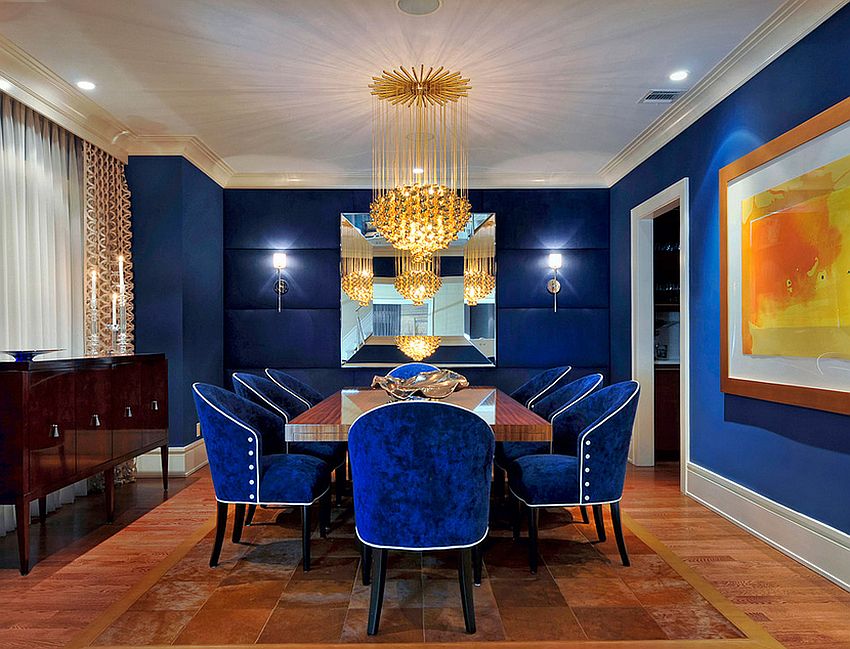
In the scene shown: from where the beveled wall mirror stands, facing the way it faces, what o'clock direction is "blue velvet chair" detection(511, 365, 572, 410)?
The blue velvet chair is roughly at 11 o'clock from the beveled wall mirror.

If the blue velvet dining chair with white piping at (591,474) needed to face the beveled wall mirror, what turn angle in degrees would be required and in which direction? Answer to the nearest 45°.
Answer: approximately 45° to its right

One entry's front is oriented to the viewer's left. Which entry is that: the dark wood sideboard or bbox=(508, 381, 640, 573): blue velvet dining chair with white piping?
the blue velvet dining chair with white piping

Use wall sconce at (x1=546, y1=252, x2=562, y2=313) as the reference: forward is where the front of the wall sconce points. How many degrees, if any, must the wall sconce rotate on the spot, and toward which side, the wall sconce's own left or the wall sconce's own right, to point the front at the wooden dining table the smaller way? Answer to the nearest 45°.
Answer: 0° — it already faces it

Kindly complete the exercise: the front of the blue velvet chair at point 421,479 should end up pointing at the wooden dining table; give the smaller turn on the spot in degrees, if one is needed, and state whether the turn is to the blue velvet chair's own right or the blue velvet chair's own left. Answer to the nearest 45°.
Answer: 0° — it already faces it

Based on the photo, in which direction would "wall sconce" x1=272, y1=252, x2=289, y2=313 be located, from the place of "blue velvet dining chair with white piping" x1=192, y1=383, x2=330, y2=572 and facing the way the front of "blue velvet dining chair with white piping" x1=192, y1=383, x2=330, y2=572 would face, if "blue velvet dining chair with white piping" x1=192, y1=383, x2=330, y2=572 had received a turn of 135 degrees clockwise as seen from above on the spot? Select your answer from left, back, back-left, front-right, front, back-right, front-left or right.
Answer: back-right

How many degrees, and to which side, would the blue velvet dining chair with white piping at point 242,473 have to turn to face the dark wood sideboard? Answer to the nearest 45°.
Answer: approximately 135° to its left

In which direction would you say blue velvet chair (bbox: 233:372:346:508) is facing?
to the viewer's right

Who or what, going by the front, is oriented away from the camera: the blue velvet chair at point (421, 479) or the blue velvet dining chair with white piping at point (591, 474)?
the blue velvet chair

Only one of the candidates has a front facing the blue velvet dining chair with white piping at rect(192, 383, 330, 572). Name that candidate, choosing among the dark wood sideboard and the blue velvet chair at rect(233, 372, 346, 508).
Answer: the dark wood sideboard

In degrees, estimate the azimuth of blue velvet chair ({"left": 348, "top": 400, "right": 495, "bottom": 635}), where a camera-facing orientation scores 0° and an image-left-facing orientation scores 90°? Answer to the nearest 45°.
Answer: approximately 180°

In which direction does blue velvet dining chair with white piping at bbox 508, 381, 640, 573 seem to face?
to the viewer's left
